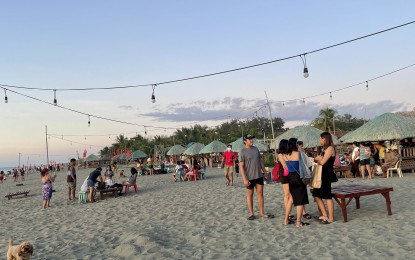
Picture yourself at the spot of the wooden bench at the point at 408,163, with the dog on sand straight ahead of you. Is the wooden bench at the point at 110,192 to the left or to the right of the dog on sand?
right

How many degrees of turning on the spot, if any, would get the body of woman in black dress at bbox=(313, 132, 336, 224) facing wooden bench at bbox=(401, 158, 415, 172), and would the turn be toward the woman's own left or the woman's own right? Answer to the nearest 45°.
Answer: approximately 90° to the woman's own right

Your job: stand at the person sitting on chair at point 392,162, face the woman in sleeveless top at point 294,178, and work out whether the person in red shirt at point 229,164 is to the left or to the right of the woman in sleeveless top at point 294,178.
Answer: right

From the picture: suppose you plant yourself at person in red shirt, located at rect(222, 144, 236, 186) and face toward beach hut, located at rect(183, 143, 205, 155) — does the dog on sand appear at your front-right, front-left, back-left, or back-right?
back-left

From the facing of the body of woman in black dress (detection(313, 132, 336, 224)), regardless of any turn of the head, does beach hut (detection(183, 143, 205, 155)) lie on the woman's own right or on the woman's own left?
on the woman's own right

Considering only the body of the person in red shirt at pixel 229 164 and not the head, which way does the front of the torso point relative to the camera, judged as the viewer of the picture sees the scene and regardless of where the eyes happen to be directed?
toward the camera

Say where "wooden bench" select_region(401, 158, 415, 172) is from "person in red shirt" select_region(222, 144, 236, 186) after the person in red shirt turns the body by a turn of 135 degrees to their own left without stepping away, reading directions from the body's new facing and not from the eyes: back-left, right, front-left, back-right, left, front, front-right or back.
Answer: front-right

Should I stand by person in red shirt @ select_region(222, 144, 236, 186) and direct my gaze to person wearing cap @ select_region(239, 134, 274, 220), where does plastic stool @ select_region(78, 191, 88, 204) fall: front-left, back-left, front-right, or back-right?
front-right

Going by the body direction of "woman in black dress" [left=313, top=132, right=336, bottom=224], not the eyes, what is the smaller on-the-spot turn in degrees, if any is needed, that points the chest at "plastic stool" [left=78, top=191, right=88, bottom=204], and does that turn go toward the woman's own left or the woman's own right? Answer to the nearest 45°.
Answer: approximately 45° to the woman's own right

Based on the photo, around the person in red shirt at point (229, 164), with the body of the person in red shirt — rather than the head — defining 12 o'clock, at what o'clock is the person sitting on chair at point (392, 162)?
The person sitting on chair is roughly at 9 o'clock from the person in red shirt.

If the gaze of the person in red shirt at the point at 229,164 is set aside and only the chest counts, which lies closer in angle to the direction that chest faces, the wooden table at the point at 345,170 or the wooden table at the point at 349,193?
the wooden table at the point at 349,193

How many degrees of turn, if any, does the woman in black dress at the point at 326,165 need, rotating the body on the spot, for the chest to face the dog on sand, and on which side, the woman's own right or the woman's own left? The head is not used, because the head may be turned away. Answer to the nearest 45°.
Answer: approximately 45° to the woman's own left

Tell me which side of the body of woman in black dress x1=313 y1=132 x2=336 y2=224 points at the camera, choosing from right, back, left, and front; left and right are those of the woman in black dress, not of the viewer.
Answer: left

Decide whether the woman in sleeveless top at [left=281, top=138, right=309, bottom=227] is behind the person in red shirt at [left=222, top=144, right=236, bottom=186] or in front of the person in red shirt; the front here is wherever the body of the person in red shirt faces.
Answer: in front

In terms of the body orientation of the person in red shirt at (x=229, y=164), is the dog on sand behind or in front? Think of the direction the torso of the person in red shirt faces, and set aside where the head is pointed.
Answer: in front
